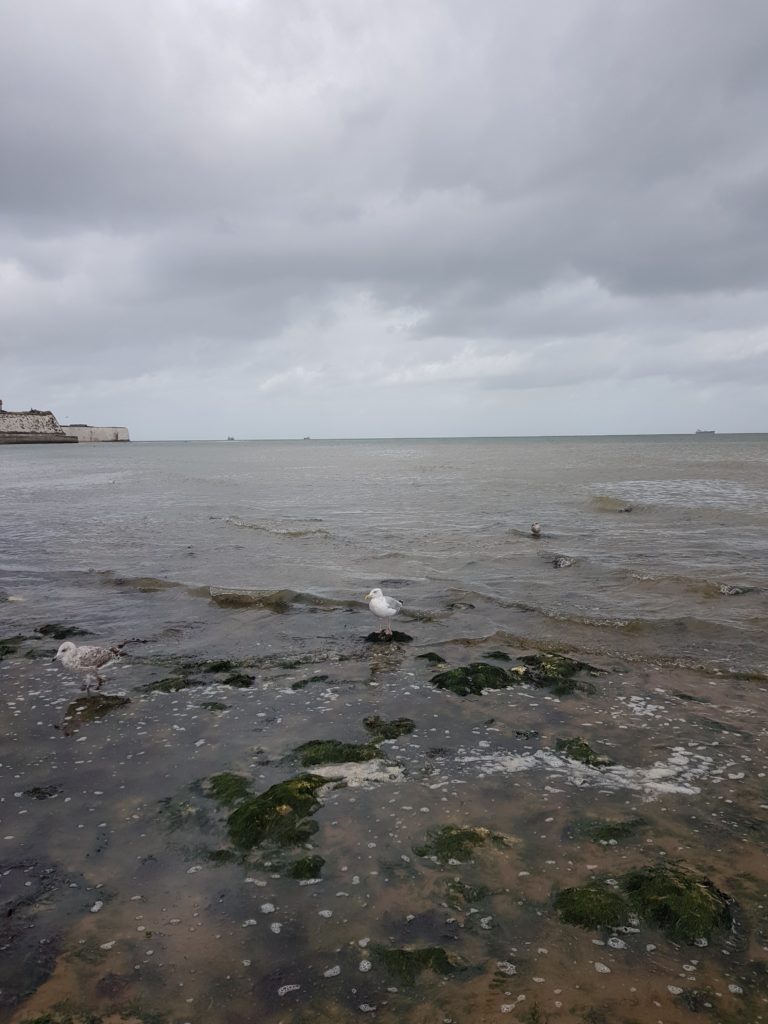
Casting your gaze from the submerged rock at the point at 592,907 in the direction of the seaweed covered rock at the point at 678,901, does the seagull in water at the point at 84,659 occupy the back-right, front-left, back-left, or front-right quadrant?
back-left

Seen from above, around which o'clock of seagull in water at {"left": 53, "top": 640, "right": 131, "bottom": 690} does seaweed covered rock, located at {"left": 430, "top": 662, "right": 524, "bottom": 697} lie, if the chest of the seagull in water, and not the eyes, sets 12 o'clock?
The seaweed covered rock is roughly at 7 o'clock from the seagull in water.

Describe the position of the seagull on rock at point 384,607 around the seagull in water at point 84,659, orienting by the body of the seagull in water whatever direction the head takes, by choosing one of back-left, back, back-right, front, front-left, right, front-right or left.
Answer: back

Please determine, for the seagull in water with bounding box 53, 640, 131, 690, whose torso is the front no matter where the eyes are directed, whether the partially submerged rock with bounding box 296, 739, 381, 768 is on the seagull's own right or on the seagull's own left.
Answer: on the seagull's own left

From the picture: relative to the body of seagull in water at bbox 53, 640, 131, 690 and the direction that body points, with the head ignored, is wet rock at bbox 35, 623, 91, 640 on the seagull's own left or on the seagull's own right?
on the seagull's own right

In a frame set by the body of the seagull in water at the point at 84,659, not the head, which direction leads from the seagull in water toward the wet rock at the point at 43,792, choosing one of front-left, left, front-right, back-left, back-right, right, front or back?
left

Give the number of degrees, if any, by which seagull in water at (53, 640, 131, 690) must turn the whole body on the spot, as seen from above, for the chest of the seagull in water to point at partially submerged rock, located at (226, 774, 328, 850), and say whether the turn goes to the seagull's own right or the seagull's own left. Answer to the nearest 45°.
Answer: approximately 90° to the seagull's own left

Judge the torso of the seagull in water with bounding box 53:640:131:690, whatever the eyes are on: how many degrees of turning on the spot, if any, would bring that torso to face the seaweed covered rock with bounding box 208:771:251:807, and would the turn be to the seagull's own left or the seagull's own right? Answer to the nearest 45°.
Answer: approximately 90° to the seagull's own left

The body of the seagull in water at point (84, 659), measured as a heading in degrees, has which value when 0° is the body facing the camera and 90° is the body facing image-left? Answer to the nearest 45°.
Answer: approximately 90°

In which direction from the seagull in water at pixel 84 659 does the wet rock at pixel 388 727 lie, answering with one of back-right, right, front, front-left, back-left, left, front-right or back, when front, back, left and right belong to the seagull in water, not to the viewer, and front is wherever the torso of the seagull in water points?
back-left

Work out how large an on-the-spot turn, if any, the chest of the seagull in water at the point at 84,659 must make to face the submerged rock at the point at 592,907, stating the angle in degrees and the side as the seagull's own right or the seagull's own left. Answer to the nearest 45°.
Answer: approximately 135° to the seagull's own left

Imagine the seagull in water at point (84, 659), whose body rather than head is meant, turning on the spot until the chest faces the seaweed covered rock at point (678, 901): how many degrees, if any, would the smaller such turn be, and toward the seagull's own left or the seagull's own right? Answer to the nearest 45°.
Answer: approximately 135° to the seagull's own left
